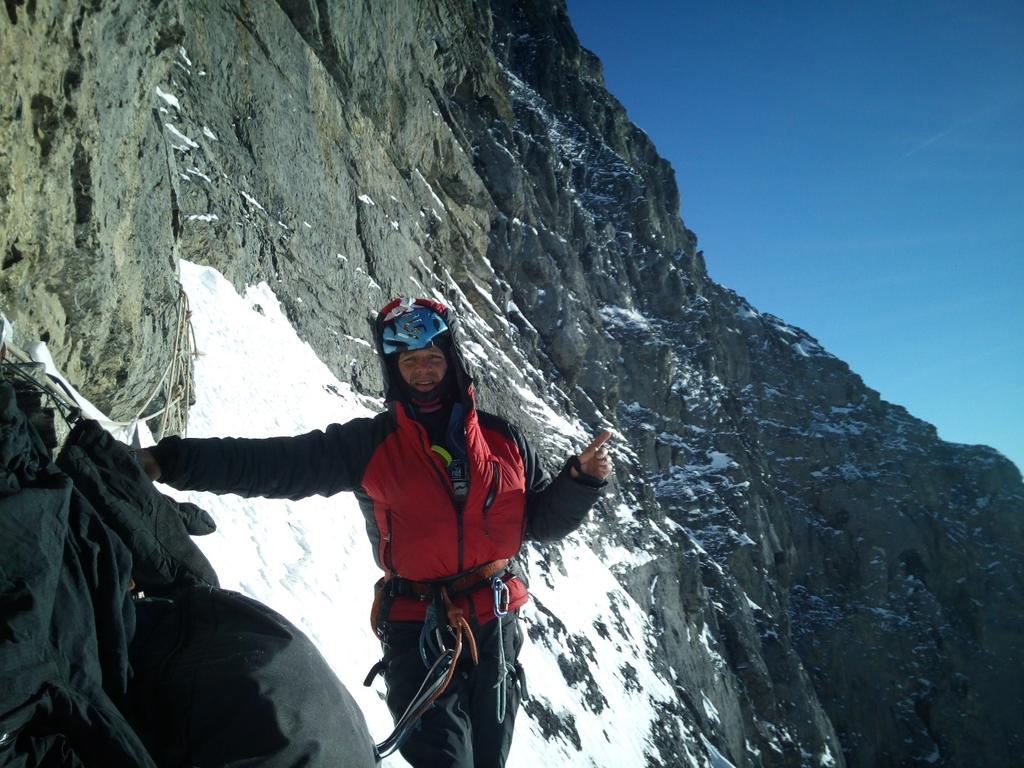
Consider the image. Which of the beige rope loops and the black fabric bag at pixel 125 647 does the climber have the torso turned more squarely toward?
the black fabric bag

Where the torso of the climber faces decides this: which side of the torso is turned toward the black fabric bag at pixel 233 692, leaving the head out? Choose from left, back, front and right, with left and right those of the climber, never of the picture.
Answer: front

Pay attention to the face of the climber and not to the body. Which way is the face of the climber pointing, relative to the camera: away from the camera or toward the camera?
toward the camera

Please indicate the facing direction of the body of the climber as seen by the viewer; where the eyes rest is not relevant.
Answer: toward the camera

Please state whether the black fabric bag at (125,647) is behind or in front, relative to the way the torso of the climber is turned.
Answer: in front

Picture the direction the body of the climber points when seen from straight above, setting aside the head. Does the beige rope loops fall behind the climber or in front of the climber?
behind

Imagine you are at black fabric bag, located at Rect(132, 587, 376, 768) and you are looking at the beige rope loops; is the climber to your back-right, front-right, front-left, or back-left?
front-right
